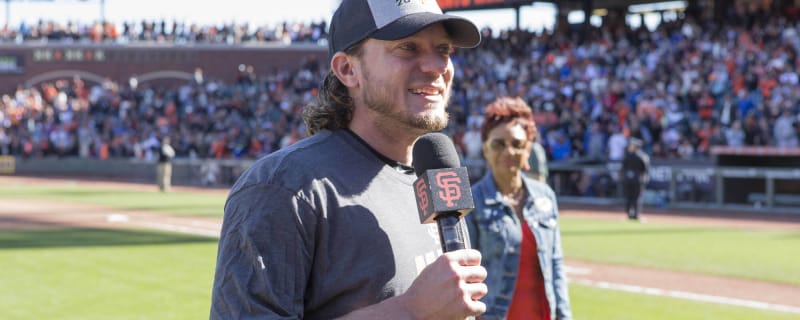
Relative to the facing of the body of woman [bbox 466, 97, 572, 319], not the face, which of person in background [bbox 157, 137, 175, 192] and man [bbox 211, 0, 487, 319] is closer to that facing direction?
the man

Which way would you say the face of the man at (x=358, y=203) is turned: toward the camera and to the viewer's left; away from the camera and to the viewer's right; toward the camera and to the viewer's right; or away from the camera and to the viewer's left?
toward the camera and to the viewer's right

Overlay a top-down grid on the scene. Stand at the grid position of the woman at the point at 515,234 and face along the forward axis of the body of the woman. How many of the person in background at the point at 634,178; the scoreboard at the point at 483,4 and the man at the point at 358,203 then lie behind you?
2

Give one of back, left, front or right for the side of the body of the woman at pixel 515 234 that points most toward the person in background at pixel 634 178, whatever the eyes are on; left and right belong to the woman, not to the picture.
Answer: back

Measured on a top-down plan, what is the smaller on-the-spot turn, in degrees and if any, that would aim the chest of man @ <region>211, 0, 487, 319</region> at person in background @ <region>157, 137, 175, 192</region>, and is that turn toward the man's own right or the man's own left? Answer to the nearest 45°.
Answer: approximately 135° to the man's own left

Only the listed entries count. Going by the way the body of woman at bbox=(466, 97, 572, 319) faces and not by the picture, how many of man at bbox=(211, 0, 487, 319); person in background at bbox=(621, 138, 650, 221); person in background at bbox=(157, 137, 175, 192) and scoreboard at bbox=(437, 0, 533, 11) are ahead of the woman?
1

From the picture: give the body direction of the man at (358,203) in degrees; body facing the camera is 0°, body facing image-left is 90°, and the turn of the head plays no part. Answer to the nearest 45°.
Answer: approximately 315°

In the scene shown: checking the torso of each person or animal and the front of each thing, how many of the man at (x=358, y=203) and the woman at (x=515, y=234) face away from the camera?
0

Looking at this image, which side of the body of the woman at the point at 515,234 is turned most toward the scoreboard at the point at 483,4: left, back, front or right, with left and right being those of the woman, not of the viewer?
back

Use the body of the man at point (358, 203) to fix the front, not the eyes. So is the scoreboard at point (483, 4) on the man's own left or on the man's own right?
on the man's own left
